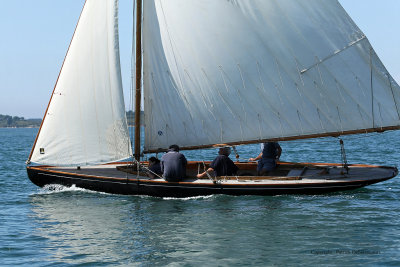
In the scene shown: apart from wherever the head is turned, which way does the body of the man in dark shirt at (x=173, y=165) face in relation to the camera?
away from the camera

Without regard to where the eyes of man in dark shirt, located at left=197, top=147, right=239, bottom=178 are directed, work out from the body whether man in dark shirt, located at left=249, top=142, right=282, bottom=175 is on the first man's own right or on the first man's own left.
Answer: on the first man's own right

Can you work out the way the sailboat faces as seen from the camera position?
facing to the left of the viewer
